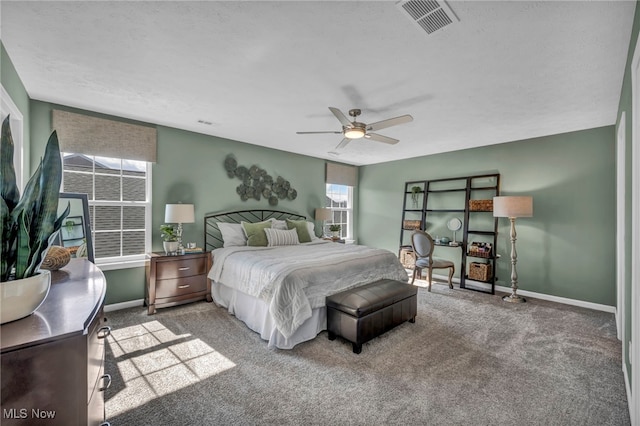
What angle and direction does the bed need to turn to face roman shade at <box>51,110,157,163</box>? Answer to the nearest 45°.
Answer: approximately 135° to its right

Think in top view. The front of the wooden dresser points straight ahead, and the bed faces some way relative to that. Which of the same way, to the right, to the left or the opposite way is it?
to the right

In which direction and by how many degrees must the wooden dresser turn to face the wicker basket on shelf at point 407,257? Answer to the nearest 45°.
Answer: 0° — it already faces it

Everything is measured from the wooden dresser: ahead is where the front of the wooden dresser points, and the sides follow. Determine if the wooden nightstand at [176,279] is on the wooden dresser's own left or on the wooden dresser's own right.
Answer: on the wooden dresser's own left

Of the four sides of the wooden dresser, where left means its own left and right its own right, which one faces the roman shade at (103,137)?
left

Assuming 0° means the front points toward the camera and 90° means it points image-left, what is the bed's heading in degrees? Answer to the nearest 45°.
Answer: approximately 315°

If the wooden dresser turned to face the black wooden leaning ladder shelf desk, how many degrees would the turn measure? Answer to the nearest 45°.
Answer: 0° — it already faces it

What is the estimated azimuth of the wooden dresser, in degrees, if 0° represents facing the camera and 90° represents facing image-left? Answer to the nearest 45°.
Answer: approximately 270°
